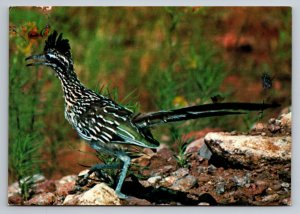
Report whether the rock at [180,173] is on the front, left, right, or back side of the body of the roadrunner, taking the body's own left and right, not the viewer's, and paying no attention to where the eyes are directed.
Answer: back

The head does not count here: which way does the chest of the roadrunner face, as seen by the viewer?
to the viewer's left

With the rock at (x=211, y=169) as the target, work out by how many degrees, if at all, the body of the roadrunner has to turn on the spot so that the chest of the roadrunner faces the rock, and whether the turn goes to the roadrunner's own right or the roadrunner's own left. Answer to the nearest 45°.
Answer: approximately 180°

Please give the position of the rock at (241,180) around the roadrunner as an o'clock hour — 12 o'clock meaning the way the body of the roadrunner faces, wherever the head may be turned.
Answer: The rock is roughly at 6 o'clock from the roadrunner.

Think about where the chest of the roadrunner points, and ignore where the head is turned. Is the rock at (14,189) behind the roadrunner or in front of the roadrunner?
in front

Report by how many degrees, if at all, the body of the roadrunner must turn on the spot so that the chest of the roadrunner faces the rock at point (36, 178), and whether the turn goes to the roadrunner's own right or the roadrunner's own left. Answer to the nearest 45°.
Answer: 0° — it already faces it

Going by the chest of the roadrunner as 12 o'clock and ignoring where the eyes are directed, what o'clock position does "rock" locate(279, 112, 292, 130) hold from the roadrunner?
The rock is roughly at 6 o'clock from the roadrunner.

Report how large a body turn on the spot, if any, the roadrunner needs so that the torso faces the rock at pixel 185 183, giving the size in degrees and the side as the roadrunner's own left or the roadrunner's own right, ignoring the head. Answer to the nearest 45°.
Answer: approximately 180°

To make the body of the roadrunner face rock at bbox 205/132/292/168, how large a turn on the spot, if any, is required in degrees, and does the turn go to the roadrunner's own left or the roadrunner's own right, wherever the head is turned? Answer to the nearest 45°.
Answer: approximately 180°
